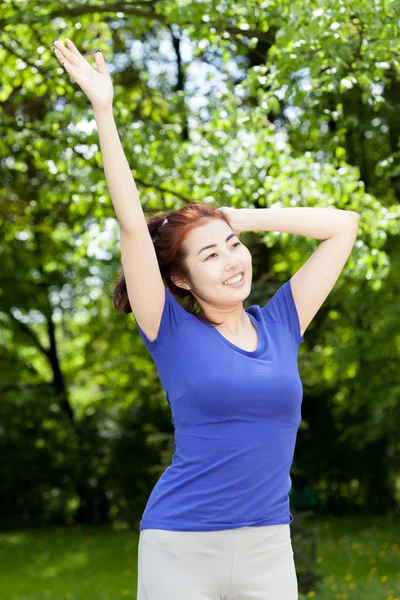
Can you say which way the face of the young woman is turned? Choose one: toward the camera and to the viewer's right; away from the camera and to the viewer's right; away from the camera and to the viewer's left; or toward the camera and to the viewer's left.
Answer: toward the camera and to the viewer's right

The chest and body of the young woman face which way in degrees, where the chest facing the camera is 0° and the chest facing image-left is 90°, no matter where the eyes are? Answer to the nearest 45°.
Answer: approximately 315°
